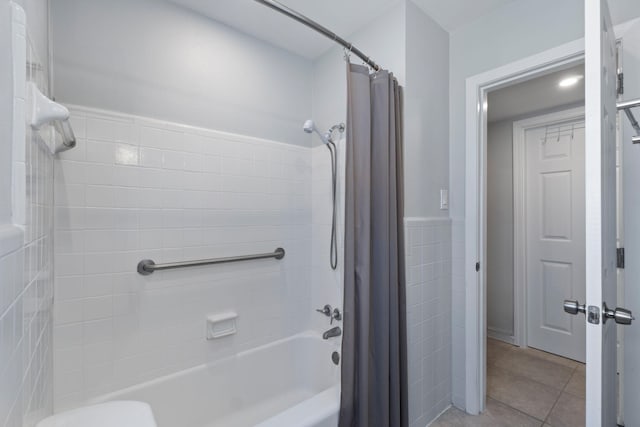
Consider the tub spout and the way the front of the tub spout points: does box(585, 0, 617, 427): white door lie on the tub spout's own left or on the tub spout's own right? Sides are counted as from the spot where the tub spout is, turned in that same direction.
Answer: on the tub spout's own left

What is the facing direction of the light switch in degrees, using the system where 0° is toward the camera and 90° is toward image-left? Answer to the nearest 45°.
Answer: approximately 315°

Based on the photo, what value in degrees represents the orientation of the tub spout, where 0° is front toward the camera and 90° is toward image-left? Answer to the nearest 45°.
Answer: approximately 45°

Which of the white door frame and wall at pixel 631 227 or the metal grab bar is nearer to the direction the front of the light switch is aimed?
the white door frame and wall

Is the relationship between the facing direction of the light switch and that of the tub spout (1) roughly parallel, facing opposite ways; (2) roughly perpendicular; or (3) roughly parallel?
roughly perpendicular

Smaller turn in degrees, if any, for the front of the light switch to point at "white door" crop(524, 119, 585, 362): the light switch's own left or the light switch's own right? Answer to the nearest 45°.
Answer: approximately 90° to the light switch's own left

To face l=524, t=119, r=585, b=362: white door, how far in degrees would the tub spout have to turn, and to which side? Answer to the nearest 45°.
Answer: approximately 180°

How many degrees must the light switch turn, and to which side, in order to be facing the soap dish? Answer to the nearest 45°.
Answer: approximately 90° to its right
